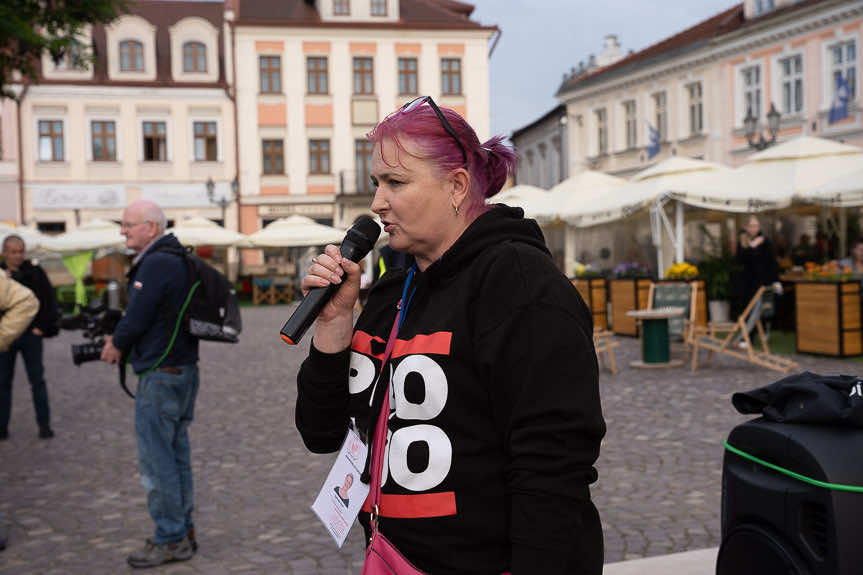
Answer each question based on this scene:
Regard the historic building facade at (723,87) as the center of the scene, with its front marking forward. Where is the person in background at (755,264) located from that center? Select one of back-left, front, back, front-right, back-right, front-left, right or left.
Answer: front-left

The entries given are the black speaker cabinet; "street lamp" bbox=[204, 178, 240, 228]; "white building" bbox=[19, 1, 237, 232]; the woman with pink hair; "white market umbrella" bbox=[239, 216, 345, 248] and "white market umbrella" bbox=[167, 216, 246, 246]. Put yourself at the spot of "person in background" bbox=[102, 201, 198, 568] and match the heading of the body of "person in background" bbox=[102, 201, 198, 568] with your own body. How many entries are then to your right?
4

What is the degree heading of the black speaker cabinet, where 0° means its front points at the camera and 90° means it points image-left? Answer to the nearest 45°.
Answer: approximately 45°

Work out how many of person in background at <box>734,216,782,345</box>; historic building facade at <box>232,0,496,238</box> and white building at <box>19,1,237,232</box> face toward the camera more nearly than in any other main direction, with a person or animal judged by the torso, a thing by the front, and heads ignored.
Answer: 3

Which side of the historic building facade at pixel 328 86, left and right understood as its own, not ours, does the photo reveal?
front

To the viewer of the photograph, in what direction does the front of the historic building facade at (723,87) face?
facing the viewer and to the left of the viewer

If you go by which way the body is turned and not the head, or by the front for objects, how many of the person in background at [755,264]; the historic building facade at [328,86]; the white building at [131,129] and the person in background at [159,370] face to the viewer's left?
1

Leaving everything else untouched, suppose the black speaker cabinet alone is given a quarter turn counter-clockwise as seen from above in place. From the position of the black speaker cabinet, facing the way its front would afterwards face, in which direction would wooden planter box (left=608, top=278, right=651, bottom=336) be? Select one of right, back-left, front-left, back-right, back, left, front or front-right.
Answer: back-left

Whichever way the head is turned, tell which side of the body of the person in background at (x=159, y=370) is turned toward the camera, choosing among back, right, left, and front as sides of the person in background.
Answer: left

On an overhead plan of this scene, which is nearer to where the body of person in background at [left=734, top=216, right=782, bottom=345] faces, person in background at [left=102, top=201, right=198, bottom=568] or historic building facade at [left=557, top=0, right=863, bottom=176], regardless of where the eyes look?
the person in background

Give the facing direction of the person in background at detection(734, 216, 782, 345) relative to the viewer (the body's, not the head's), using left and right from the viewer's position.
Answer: facing the viewer

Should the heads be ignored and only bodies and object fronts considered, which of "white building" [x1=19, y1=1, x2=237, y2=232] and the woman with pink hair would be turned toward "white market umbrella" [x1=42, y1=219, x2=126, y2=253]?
the white building

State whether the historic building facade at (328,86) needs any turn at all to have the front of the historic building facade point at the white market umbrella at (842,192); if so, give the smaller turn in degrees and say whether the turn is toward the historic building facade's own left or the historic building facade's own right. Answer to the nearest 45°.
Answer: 0° — it already faces it

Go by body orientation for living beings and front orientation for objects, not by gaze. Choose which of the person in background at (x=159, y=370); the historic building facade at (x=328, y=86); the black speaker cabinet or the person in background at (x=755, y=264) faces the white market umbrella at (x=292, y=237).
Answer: the historic building facade

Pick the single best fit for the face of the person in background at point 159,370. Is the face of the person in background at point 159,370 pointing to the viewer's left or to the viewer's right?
to the viewer's left

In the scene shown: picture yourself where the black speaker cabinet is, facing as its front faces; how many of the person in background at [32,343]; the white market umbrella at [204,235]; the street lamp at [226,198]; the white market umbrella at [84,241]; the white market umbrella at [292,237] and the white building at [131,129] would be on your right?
6

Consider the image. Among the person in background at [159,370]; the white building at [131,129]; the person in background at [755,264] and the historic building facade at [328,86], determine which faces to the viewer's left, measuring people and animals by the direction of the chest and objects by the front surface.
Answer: the person in background at [159,370]

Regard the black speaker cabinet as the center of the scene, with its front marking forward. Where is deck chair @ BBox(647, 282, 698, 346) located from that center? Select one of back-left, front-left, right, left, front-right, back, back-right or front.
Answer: back-right

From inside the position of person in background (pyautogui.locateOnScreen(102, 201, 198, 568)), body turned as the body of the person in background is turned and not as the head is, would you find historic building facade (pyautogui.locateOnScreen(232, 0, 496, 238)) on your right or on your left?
on your right
